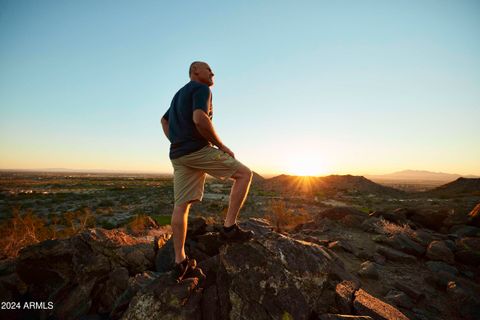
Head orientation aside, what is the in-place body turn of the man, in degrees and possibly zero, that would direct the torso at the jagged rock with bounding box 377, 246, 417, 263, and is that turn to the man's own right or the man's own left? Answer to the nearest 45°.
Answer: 0° — they already face it

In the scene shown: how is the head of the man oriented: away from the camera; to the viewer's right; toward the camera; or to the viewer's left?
to the viewer's right

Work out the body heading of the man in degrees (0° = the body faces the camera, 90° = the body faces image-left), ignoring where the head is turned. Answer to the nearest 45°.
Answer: approximately 225°

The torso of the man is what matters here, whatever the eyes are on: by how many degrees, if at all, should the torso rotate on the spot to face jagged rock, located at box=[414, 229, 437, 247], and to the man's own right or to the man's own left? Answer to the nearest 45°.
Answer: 0° — they already face it

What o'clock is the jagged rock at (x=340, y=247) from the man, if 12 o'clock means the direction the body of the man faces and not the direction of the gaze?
The jagged rock is roughly at 12 o'clock from the man.

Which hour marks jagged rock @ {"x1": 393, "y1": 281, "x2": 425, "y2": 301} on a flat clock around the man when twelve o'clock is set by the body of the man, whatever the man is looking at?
The jagged rock is roughly at 1 o'clock from the man.

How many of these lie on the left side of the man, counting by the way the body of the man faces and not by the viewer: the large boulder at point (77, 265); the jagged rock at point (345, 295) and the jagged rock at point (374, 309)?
1

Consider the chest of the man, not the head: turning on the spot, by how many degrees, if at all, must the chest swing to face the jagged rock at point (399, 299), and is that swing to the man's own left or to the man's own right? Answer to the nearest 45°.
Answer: approximately 45° to the man's own right

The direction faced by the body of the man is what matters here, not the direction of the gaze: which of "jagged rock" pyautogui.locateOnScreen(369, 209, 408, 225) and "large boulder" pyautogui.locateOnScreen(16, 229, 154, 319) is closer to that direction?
the jagged rock
